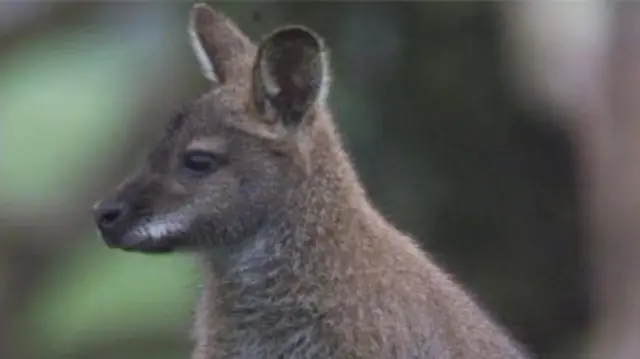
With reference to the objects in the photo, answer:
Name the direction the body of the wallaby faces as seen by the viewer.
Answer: to the viewer's left

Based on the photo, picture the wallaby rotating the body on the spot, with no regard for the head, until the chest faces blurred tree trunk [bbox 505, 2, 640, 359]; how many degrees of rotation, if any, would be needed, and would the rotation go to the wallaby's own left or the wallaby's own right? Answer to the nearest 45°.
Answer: approximately 135° to the wallaby's own right
